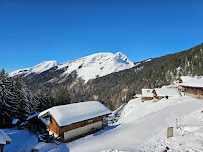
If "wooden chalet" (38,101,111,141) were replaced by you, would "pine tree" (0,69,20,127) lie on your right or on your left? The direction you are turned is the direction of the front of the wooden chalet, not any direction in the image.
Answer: on your right
